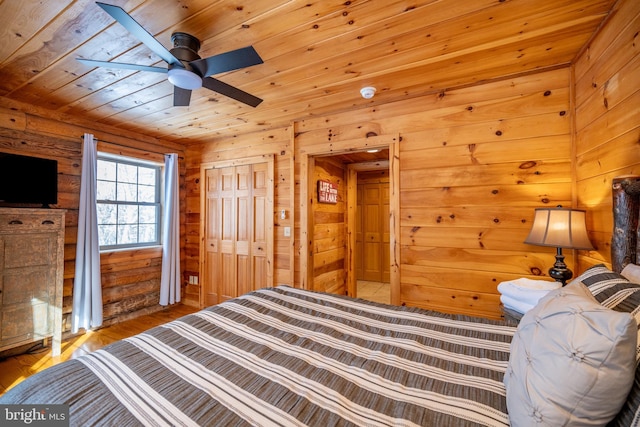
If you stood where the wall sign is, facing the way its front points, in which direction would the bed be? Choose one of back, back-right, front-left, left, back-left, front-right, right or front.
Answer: front-right

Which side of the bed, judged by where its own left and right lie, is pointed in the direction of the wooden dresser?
front

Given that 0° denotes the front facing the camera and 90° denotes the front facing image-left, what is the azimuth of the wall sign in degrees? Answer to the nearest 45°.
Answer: approximately 315°

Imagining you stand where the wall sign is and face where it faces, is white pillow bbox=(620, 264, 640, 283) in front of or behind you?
in front

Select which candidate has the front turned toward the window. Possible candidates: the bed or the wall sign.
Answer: the bed

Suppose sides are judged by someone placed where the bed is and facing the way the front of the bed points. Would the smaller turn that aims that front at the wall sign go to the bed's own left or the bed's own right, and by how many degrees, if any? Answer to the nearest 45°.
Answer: approximately 45° to the bed's own right

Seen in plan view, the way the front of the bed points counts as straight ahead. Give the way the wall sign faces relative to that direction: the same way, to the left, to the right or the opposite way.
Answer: the opposite way

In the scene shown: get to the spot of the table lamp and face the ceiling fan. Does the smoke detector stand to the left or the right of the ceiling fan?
right

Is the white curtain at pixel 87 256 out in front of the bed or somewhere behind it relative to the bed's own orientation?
in front

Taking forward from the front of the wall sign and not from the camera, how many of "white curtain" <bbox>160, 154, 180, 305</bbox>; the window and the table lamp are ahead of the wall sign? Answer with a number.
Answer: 1

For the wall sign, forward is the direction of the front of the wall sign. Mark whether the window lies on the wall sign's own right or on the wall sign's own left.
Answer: on the wall sign's own right

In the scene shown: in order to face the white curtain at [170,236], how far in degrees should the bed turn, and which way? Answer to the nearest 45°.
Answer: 0° — it already faces it

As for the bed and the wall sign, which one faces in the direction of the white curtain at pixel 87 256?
the bed

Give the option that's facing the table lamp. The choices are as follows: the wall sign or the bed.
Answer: the wall sign

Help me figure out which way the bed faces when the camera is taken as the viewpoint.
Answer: facing away from the viewer and to the left of the viewer
